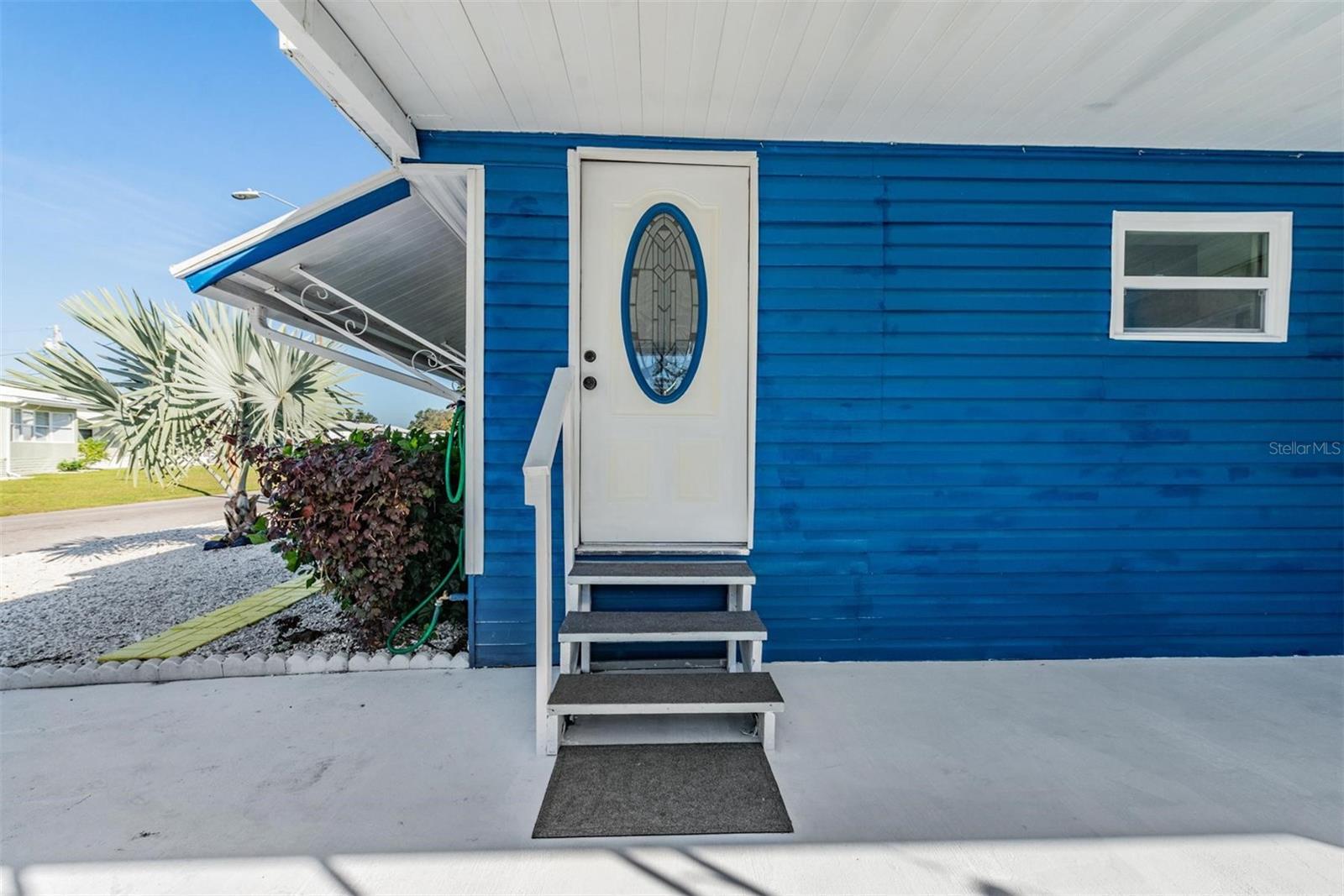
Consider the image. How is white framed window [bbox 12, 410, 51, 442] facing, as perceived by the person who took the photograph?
facing the viewer

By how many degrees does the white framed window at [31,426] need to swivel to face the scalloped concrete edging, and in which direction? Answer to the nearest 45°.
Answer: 0° — it already faces it

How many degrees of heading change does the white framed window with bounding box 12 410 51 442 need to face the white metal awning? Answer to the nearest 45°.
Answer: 0° — it already faces it

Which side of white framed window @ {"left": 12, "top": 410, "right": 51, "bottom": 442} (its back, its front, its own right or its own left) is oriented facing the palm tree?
front

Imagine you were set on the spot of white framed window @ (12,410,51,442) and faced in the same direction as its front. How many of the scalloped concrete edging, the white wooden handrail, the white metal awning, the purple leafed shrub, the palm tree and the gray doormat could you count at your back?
0

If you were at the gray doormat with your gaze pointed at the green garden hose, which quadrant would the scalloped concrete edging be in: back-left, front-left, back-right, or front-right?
front-left

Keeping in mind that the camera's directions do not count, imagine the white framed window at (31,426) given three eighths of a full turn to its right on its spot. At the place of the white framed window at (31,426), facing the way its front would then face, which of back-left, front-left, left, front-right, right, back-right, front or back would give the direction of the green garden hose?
back-left

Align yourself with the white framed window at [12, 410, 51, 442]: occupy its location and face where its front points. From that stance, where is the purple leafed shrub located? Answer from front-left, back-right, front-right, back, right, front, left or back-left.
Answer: front

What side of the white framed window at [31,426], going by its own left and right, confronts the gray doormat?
front

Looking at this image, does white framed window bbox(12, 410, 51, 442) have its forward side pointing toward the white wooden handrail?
yes
